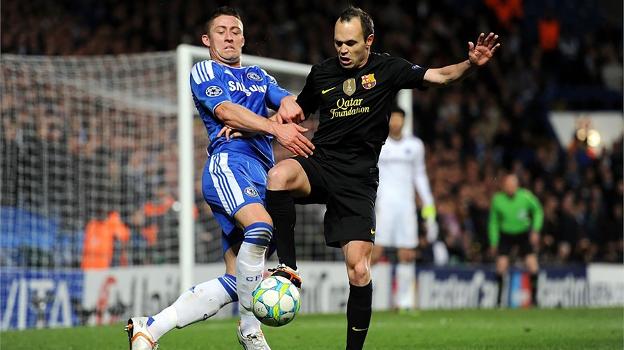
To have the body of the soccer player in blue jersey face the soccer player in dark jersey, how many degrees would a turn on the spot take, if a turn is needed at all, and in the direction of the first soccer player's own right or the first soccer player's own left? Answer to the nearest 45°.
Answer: approximately 45° to the first soccer player's own left

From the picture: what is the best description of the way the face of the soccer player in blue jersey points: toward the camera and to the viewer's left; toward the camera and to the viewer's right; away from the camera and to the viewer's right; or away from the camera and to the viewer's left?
toward the camera and to the viewer's right

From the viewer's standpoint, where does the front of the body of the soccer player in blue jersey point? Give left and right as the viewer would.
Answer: facing the viewer and to the right of the viewer

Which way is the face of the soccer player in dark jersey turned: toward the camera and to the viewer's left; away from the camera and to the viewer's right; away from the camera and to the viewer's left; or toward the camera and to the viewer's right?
toward the camera and to the viewer's left

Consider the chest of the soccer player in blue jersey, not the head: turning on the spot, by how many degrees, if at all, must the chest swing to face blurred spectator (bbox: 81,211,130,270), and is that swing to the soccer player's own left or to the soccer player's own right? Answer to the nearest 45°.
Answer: approximately 135° to the soccer player's own left
